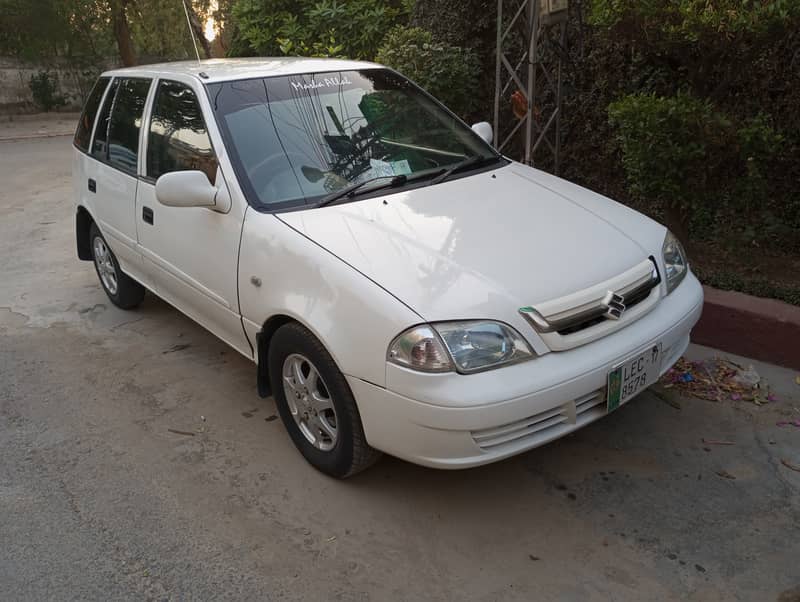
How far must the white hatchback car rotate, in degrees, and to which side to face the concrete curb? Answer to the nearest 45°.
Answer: approximately 45° to its left

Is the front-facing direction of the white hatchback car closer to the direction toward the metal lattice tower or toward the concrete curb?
the concrete curb

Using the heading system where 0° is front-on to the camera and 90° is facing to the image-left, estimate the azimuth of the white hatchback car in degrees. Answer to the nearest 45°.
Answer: approximately 315°

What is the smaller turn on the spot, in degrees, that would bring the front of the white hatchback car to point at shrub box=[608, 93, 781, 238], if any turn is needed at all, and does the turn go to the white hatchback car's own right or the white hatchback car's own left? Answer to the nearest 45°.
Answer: approximately 90° to the white hatchback car's own left

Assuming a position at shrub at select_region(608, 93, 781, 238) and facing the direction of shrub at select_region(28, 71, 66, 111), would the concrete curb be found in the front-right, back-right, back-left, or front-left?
back-left

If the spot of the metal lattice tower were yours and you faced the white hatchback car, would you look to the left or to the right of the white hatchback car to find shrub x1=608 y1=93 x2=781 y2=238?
left

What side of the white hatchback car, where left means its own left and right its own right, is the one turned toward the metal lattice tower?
left

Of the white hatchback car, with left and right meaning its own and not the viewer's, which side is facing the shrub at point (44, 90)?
back
